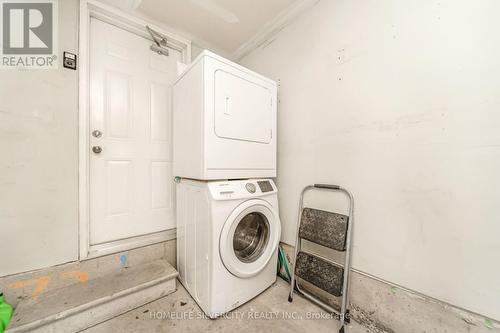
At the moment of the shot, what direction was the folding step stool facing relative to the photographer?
facing the viewer and to the left of the viewer

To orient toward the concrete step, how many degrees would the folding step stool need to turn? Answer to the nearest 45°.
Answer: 0° — it already faces it

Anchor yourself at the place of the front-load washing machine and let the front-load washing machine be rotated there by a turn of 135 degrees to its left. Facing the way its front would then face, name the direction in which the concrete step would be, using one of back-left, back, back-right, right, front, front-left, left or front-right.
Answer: left

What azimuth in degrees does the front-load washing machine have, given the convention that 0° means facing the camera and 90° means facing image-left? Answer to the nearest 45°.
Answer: approximately 315°

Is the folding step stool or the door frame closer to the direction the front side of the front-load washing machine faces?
the folding step stool

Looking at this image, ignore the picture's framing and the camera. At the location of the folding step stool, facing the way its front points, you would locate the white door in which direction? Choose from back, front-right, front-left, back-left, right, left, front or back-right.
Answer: front-right

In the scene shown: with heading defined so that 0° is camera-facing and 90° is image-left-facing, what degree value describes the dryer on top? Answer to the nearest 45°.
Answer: approximately 315°

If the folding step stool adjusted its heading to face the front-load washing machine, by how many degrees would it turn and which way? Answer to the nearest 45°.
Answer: approximately 45° to its right
